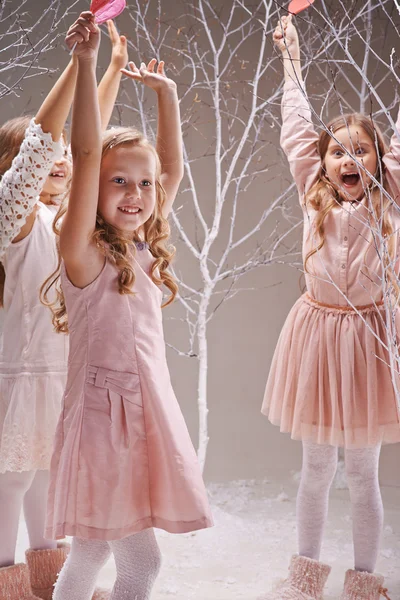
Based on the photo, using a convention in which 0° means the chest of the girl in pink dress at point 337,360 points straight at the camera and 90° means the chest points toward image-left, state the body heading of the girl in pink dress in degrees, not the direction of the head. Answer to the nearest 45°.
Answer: approximately 0°

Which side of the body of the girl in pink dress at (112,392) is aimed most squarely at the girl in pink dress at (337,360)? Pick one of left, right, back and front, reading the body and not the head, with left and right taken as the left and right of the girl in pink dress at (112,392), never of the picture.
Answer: left

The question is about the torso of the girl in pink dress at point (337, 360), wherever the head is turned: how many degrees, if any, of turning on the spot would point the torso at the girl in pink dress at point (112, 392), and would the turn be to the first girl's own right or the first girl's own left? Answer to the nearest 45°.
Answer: approximately 45° to the first girl's own right

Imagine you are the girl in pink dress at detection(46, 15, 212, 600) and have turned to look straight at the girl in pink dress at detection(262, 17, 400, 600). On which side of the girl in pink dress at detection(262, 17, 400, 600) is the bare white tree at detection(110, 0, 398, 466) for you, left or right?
left

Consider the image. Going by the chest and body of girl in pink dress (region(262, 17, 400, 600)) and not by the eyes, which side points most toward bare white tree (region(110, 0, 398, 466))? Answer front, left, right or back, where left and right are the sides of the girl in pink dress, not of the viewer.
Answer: back

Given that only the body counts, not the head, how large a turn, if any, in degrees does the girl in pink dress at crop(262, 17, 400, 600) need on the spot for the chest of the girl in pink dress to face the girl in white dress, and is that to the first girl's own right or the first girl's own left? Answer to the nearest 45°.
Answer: approximately 45° to the first girl's own right

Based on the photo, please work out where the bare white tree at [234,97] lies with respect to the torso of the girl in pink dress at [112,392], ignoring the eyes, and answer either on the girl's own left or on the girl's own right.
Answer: on the girl's own left

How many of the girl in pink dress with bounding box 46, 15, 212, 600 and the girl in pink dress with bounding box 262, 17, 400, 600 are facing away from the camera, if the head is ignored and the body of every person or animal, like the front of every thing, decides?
0

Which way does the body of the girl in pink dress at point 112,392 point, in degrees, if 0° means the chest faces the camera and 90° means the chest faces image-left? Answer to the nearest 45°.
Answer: approximately 315°
